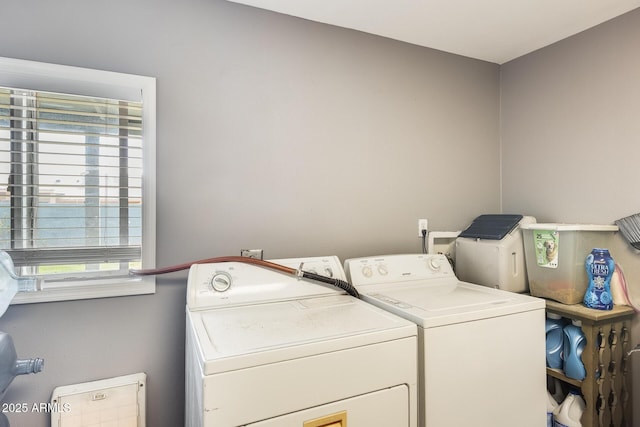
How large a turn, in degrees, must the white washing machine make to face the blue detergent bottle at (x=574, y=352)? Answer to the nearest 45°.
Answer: approximately 90° to its left

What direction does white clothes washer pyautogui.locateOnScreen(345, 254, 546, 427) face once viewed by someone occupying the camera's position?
facing the viewer and to the right of the viewer

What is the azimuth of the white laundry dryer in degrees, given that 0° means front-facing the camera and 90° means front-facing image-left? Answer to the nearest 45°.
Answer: approximately 315°

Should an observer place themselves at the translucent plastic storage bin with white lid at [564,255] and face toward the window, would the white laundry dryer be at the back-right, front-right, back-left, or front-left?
front-left

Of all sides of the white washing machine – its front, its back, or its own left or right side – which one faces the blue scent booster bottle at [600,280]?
left

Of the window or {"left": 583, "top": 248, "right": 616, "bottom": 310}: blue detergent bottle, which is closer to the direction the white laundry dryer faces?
the blue detergent bottle

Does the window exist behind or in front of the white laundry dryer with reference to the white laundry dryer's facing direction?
behind

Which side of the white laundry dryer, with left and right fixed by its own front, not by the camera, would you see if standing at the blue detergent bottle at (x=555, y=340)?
left

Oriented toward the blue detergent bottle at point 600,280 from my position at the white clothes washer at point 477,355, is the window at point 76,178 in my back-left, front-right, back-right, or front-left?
back-left

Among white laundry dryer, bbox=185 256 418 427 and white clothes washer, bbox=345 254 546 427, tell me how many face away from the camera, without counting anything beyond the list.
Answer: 0
